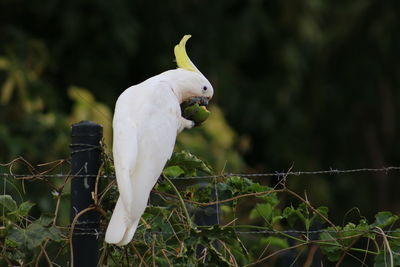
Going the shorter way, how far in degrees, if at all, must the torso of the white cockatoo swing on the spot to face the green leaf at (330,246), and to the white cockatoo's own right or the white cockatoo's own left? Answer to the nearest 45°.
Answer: approximately 45° to the white cockatoo's own right

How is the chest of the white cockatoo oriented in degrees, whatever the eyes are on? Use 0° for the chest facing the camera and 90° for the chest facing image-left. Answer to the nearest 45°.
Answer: approximately 225°

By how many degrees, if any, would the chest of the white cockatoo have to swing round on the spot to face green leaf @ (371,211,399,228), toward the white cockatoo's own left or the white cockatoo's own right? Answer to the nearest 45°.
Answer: approximately 45° to the white cockatoo's own right
